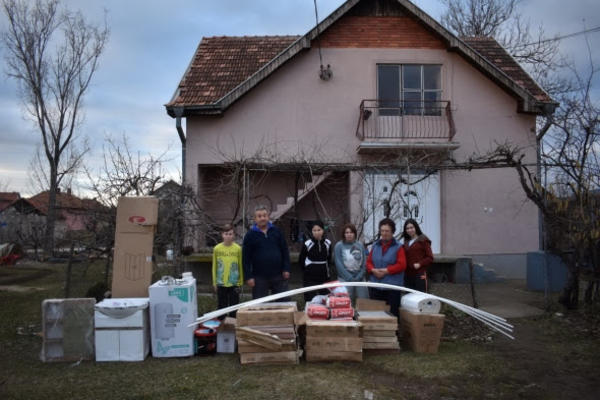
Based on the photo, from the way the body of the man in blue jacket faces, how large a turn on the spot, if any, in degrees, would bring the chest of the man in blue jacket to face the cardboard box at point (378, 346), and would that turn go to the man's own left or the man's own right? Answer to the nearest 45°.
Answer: approximately 45° to the man's own left

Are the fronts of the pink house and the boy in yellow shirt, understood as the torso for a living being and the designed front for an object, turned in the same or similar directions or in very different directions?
same or similar directions

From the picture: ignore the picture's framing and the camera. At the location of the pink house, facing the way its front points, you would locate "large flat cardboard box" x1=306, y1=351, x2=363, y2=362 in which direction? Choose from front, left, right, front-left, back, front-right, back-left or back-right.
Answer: front

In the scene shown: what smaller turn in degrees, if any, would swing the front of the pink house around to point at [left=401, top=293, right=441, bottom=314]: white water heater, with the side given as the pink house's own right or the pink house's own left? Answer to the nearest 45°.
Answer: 0° — it already faces it

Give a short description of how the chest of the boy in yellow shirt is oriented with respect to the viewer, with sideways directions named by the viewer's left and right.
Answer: facing the viewer

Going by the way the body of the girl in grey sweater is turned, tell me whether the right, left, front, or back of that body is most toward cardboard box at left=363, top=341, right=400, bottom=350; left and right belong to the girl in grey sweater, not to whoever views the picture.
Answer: front

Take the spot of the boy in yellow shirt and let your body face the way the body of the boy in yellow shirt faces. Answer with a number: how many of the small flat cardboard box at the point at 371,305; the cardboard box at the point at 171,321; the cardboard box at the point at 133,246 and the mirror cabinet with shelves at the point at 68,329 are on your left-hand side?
1

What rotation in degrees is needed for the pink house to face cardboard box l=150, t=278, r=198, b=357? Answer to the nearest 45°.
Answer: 0° — it already faces it

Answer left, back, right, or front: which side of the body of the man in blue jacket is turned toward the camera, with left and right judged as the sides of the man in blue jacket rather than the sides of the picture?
front

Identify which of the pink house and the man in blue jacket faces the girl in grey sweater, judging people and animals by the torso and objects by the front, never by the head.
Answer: the pink house

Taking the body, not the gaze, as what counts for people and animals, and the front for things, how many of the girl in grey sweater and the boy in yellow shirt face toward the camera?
2

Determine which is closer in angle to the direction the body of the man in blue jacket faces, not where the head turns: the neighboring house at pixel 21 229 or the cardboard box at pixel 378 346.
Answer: the cardboard box

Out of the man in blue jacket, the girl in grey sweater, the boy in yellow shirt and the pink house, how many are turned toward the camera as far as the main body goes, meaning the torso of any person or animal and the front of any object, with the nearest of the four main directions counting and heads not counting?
4

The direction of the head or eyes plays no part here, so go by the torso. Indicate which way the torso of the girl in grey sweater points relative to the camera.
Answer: toward the camera

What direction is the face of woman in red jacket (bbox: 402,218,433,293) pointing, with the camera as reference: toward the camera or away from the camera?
toward the camera

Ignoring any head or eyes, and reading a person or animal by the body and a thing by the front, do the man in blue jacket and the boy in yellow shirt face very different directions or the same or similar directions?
same or similar directions

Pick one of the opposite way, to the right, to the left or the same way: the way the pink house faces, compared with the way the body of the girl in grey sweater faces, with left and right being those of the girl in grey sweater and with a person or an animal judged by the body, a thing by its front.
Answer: the same way

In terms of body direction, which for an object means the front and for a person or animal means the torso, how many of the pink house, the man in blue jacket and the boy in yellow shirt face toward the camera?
3

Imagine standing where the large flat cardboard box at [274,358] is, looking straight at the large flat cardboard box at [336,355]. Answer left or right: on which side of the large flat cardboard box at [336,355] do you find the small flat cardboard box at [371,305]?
left

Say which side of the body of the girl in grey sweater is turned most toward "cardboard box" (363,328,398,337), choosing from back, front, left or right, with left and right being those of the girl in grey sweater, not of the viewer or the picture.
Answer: front
